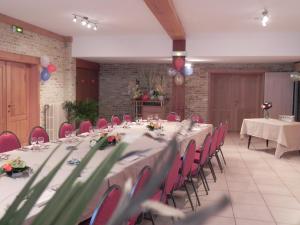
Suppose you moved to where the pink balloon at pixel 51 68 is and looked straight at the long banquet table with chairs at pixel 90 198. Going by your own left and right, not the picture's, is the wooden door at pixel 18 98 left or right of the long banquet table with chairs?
right

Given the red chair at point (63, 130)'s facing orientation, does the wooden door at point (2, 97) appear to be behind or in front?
behind

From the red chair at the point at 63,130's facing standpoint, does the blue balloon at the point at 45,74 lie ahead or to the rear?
to the rear

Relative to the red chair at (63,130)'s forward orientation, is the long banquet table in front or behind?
in front

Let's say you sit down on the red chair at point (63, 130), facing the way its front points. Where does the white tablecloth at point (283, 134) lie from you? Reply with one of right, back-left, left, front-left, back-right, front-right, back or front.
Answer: front-left

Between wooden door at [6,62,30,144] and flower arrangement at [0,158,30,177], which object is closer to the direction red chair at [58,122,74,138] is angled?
the flower arrangement

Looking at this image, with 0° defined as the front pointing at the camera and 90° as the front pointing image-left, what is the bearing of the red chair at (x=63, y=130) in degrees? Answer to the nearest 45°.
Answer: approximately 315°

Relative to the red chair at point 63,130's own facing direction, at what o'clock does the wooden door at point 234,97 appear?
The wooden door is roughly at 9 o'clock from the red chair.

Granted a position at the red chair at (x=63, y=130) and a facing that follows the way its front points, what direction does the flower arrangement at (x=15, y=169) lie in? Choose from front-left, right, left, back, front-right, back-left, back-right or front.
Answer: front-right
